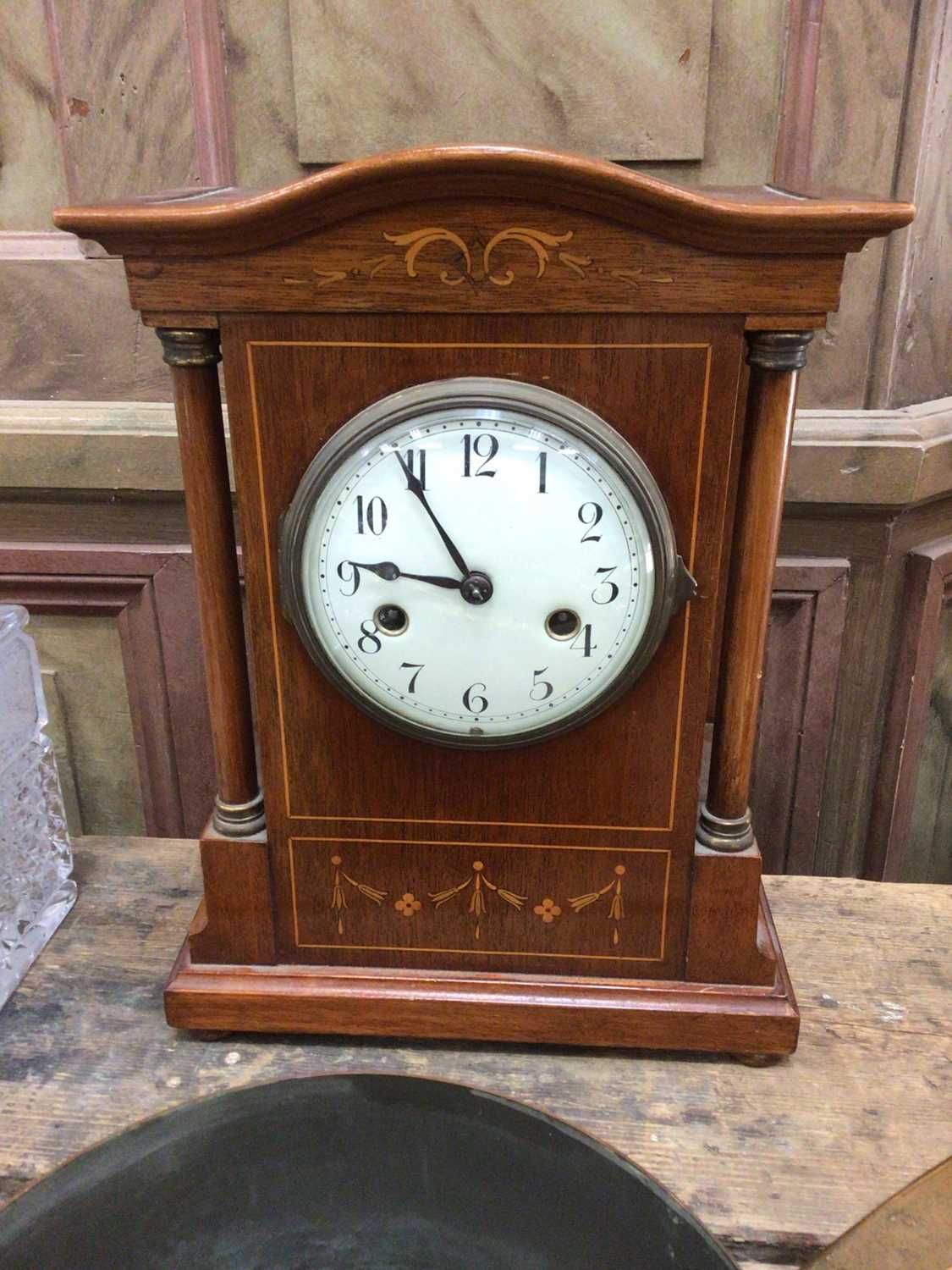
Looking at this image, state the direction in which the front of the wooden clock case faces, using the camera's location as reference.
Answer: facing the viewer
